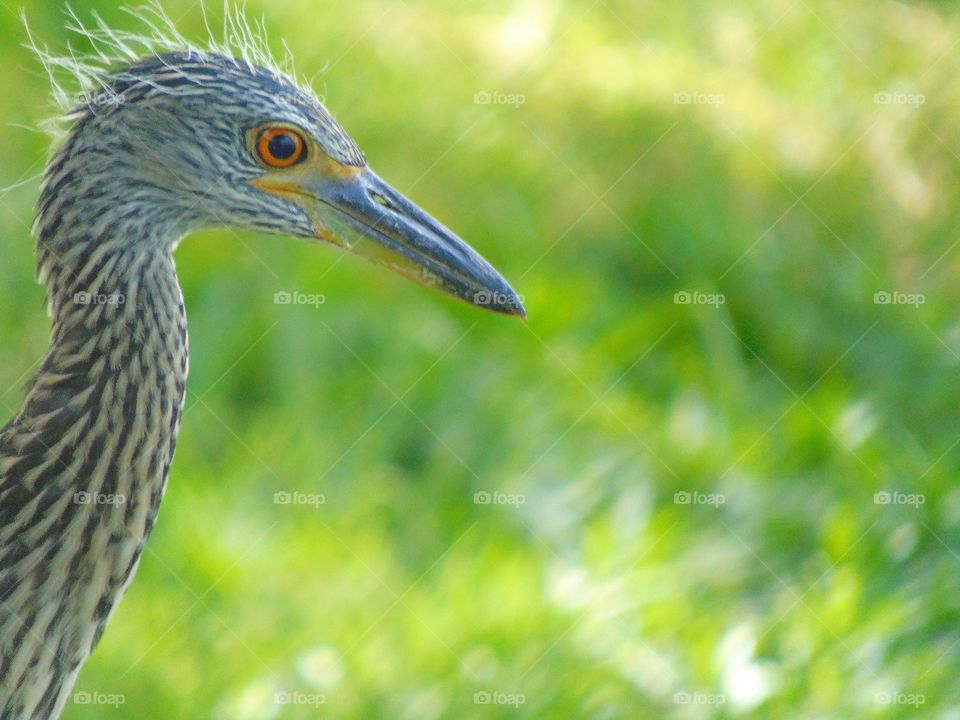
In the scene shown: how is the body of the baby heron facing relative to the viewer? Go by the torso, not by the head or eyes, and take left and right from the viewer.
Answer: facing to the right of the viewer
